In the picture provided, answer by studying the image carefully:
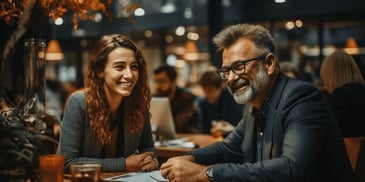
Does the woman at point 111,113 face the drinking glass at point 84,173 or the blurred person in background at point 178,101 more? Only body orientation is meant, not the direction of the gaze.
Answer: the drinking glass

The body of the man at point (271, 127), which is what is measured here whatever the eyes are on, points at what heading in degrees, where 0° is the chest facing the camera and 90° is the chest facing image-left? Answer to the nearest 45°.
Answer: approximately 45°

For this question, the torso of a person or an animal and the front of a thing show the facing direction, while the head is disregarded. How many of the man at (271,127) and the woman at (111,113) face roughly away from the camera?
0

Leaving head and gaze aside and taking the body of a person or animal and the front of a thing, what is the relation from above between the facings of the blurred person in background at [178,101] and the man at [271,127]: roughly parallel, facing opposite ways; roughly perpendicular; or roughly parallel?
roughly parallel

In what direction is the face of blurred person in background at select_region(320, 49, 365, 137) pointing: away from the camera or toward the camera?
away from the camera

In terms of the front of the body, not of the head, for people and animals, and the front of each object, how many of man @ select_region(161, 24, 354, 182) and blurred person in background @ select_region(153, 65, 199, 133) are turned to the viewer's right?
0

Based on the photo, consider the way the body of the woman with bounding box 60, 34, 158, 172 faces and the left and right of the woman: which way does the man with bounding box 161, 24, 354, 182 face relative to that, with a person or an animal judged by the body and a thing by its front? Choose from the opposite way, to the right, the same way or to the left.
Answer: to the right

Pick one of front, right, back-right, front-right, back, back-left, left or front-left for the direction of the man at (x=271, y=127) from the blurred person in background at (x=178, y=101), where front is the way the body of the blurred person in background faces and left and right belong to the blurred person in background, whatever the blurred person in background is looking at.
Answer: front-left

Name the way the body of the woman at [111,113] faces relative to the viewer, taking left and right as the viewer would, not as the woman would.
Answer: facing the viewer and to the right of the viewer

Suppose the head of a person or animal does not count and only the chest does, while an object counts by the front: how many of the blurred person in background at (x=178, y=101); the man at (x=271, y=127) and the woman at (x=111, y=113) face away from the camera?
0

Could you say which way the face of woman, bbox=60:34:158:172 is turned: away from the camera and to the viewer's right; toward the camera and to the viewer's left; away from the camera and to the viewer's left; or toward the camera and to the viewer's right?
toward the camera and to the viewer's right

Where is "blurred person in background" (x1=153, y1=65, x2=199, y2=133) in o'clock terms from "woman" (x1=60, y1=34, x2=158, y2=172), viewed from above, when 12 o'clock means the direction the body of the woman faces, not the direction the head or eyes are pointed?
The blurred person in background is roughly at 8 o'clock from the woman.

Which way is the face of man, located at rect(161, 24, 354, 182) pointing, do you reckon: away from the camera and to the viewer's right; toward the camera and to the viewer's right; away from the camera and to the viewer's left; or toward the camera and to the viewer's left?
toward the camera and to the viewer's left

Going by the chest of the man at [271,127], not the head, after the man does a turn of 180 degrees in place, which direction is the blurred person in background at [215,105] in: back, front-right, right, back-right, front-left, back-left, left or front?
front-left
